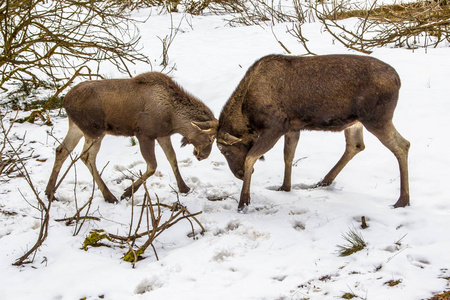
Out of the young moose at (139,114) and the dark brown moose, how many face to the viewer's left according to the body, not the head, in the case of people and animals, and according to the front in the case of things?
1

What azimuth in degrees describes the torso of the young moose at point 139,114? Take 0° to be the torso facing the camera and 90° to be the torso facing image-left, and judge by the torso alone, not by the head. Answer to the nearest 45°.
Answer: approximately 270°

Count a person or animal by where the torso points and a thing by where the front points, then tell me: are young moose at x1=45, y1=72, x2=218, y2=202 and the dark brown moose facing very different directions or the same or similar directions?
very different directions

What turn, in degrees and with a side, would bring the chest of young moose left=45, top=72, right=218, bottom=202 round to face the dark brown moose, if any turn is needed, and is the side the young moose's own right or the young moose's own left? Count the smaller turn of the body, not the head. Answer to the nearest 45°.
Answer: approximately 45° to the young moose's own right

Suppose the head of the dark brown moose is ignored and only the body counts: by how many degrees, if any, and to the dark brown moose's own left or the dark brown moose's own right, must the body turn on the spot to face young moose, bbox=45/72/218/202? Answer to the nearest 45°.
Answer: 0° — it already faces it

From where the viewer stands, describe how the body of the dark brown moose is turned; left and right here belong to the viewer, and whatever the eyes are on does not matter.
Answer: facing to the left of the viewer
